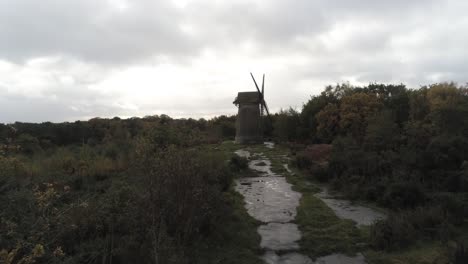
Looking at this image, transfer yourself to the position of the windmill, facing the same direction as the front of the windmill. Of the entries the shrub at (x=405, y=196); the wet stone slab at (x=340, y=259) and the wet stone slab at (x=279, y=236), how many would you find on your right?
3

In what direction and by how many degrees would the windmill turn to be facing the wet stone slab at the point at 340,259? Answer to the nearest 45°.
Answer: approximately 90° to its right

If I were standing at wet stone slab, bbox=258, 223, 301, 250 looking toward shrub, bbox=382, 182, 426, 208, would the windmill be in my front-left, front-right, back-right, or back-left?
front-left

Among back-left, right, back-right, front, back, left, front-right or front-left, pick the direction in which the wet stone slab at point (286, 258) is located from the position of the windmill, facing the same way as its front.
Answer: right

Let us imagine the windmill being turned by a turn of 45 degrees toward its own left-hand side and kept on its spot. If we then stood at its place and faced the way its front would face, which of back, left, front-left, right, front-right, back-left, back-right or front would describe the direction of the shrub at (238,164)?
back-right

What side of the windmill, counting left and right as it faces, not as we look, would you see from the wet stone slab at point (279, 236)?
right

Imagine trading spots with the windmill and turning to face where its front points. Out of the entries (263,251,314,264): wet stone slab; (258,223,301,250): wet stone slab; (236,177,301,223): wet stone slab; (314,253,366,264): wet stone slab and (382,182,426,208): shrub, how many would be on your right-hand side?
5

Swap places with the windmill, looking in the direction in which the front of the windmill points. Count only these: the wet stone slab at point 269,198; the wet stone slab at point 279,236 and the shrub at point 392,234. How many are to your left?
0

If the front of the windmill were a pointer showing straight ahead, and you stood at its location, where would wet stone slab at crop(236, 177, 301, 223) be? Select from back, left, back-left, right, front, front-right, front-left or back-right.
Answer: right

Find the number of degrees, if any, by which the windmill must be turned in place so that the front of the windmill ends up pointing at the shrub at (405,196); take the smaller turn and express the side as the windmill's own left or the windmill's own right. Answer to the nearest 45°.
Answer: approximately 90° to the windmill's own right

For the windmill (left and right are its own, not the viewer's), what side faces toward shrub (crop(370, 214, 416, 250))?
right

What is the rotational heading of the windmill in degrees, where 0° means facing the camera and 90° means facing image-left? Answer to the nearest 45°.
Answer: approximately 270°

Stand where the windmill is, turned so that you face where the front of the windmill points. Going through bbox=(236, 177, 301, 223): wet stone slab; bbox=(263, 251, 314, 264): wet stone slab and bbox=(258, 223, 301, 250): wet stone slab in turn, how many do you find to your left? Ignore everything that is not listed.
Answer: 0
